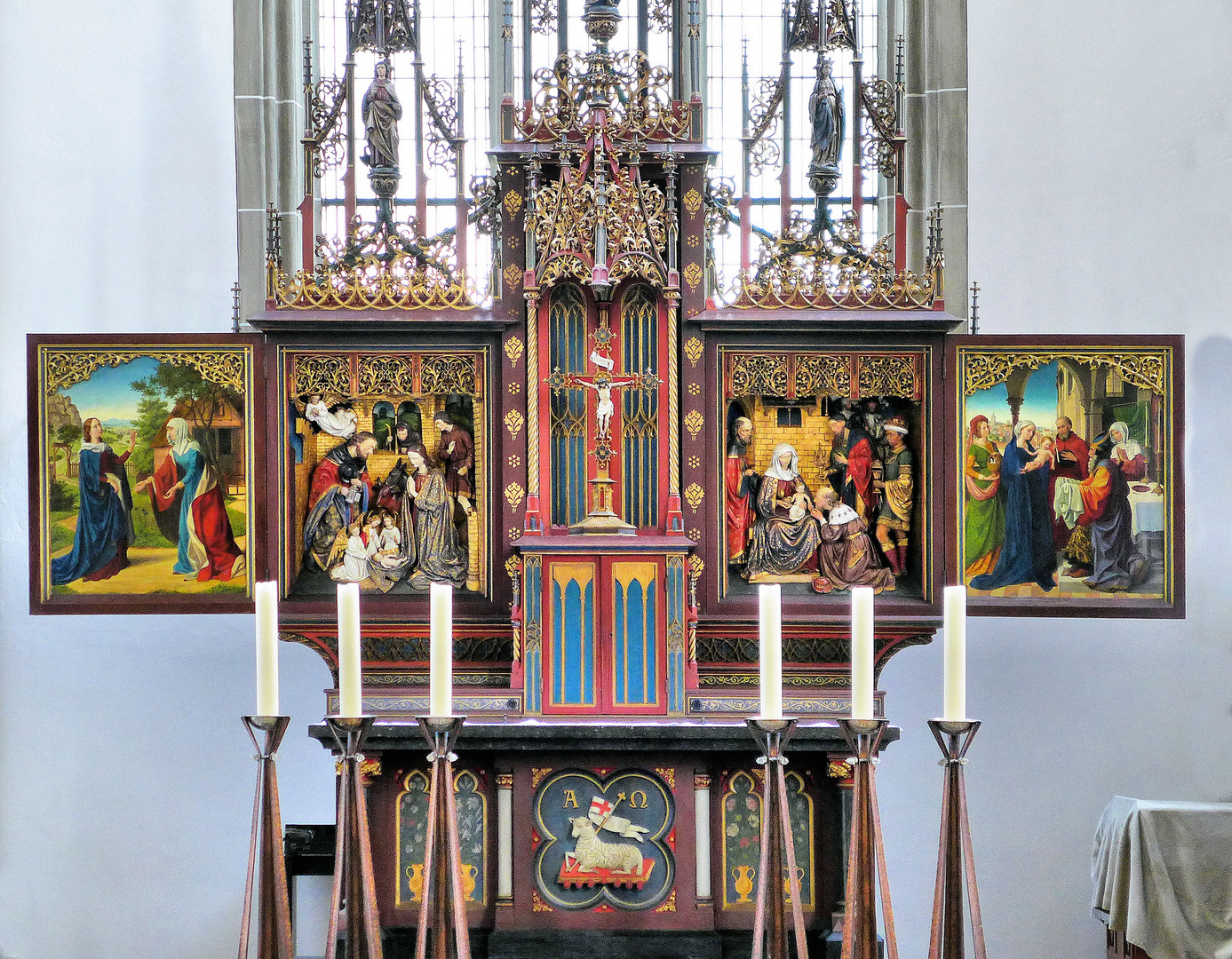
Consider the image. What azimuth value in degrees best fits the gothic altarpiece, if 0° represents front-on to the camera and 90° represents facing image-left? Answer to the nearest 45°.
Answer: approximately 0°

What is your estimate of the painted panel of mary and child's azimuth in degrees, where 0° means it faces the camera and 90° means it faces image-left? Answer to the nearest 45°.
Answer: approximately 0°

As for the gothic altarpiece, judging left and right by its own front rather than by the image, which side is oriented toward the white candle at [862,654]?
front

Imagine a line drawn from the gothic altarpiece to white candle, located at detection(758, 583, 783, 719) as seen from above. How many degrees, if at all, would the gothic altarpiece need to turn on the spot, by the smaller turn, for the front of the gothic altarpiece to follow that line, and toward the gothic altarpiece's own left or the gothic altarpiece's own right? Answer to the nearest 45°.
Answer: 0° — it already faces it

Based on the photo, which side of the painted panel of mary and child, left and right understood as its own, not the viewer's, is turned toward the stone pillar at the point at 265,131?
right

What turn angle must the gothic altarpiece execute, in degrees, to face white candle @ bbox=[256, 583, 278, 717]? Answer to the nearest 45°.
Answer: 0° — it already faces it
